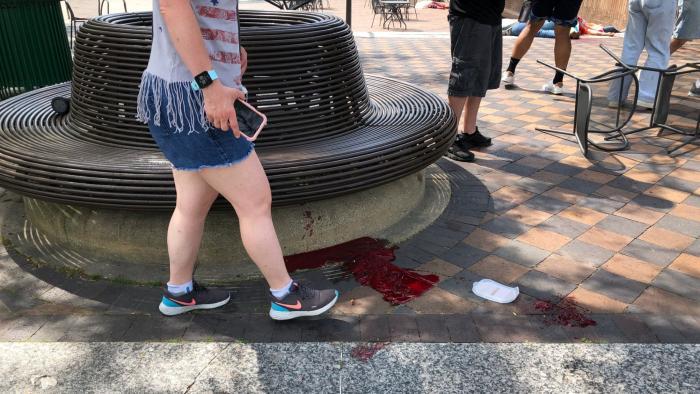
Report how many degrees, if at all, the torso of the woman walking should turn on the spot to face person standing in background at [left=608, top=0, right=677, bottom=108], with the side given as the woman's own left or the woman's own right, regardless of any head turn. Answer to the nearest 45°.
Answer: approximately 45° to the woman's own left

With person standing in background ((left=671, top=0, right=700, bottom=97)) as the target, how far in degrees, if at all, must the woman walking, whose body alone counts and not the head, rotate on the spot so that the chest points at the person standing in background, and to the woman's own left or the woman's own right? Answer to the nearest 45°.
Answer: approximately 45° to the woman's own left

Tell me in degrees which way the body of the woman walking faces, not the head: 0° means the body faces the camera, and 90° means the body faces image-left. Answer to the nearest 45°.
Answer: approximately 270°

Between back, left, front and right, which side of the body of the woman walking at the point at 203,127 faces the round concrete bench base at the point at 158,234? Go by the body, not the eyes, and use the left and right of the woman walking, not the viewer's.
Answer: left

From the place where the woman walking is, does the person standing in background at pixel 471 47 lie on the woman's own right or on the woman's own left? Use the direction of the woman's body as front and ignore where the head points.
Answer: on the woman's own left
